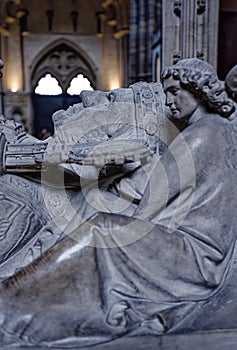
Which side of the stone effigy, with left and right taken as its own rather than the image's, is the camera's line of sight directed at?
left

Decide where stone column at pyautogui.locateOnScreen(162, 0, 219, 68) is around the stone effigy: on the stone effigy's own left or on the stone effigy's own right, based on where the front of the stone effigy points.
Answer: on the stone effigy's own right
